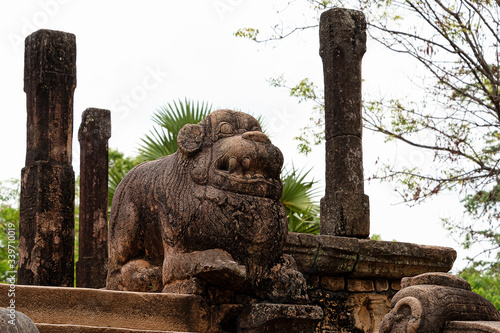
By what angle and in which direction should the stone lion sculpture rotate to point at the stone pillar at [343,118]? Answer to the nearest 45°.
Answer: approximately 90° to its left

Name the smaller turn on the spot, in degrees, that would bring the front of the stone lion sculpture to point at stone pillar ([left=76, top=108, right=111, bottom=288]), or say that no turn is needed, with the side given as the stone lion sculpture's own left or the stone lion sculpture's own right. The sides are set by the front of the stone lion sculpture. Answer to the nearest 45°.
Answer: approximately 135° to the stone lion sculpture's own left

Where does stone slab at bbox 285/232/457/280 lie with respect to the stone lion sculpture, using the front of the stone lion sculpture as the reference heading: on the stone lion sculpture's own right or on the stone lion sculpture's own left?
on the stone lion sculpture's own left

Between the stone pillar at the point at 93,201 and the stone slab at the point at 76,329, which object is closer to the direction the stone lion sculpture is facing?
the stone slab

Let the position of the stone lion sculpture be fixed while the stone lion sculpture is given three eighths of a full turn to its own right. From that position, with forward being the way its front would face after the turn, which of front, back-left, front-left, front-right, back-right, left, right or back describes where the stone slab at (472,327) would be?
back

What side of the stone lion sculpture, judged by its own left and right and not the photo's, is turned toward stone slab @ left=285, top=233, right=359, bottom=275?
left

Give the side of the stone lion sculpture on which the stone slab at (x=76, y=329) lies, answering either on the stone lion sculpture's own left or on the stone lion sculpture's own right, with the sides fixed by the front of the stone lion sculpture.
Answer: on the stone lion sculpture's own right

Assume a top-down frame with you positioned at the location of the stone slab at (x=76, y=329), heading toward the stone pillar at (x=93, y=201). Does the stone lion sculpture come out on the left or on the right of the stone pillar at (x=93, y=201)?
right

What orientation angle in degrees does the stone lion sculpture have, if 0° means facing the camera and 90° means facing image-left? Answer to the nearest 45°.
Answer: approximately 315°
